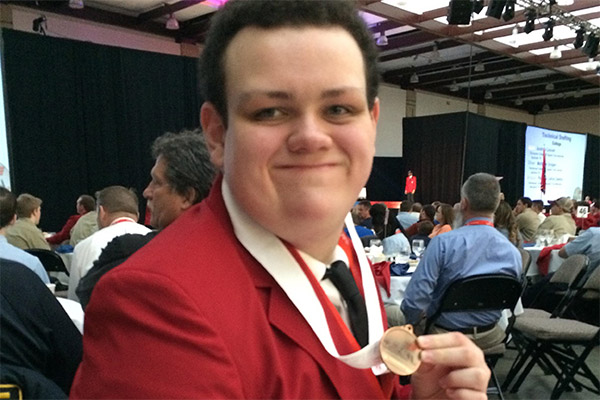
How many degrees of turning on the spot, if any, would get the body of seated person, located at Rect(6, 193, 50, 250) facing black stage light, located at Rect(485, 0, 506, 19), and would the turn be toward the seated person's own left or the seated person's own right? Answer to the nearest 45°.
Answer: approximately 45° to the seated person's own right

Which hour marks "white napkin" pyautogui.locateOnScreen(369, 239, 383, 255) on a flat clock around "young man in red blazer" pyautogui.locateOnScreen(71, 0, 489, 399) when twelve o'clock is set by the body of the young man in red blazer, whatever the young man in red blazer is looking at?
The white napkin is roughly at 8 o'clock from the young man in red blazer.

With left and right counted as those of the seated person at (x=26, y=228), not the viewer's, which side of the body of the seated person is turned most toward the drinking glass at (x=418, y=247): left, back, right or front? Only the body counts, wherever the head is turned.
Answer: right

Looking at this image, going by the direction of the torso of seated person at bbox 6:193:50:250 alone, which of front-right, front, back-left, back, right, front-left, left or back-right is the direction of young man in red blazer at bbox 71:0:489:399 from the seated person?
back-right

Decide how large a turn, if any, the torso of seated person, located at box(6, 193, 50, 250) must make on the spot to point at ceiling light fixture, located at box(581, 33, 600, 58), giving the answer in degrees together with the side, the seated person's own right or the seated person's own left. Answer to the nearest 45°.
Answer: approximately 45° to the seated person's own right

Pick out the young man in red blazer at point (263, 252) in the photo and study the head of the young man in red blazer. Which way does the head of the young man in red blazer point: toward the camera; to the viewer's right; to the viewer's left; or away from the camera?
toward the camera

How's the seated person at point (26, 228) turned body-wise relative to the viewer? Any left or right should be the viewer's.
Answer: facing away from the viewer and to the right of the viewer

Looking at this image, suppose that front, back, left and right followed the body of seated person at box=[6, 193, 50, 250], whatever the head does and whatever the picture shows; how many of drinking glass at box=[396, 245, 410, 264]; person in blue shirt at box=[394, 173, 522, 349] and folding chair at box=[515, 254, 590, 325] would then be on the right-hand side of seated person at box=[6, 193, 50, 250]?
3

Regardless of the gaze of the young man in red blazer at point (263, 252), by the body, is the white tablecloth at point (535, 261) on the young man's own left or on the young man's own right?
on the young man's own left

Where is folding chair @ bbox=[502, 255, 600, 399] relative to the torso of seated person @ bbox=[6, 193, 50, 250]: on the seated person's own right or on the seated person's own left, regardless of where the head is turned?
on the seated person's own right

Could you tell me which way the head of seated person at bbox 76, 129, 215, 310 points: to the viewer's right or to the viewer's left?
to the viewer's left

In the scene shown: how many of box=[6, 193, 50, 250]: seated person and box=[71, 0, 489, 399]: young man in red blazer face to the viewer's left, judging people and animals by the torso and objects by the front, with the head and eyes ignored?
0
